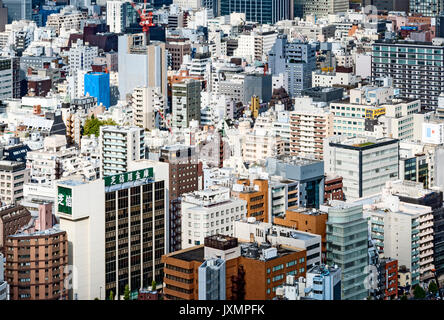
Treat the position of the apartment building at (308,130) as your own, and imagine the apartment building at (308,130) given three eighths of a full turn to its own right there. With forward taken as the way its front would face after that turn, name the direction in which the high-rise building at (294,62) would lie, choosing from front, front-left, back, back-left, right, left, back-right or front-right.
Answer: front-right

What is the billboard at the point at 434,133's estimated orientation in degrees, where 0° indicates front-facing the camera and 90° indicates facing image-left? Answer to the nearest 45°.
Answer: approximately 0°

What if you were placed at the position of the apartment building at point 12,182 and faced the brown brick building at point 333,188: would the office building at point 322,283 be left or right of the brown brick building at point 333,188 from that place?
right

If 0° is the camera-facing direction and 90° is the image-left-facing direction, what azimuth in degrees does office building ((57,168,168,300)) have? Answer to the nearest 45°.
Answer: approximately 315°

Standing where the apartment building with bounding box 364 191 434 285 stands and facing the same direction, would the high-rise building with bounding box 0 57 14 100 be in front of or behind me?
behind

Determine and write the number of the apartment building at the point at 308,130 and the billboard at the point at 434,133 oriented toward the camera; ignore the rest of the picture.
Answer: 2

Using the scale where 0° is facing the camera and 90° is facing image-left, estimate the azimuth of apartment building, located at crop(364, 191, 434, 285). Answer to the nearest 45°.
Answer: approximately 315°

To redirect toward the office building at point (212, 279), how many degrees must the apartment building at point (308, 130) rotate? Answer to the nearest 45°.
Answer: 0° — it already faces it

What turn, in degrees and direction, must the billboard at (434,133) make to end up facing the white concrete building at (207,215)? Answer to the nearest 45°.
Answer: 0° — it already faces it

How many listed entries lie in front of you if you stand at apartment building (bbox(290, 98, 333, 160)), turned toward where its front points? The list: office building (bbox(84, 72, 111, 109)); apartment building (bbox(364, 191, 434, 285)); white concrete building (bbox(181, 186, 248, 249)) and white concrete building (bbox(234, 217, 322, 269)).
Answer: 3

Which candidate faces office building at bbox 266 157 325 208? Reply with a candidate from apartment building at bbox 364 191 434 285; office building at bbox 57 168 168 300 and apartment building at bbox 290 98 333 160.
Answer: apartment building at bbox 290 98 333 160
